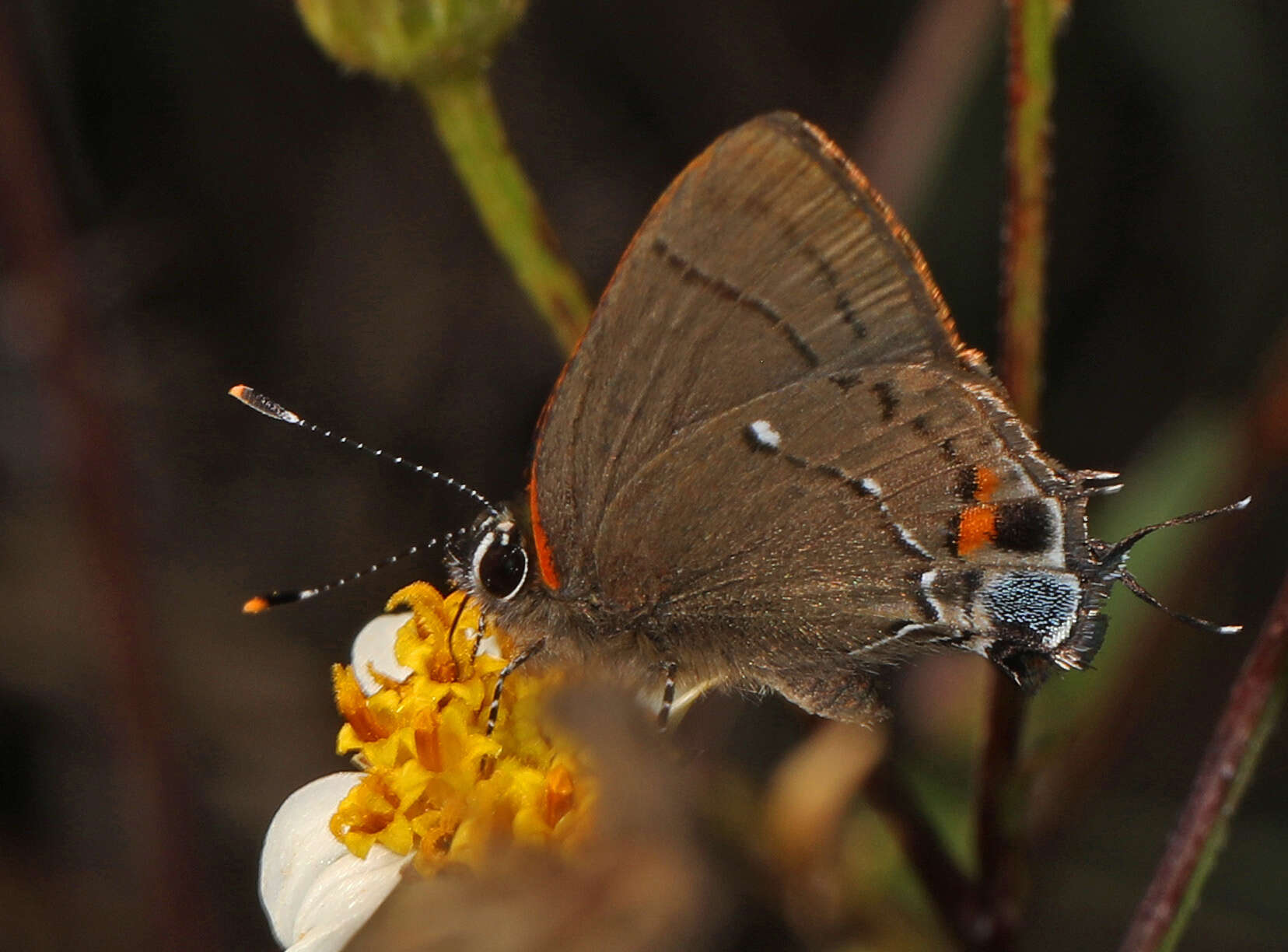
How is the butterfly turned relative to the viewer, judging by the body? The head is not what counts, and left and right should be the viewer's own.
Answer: facing to the left of the viewer

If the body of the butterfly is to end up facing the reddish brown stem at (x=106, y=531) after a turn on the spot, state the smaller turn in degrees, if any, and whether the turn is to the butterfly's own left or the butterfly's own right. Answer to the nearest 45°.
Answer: approximately 45° to the butterfly's own right
